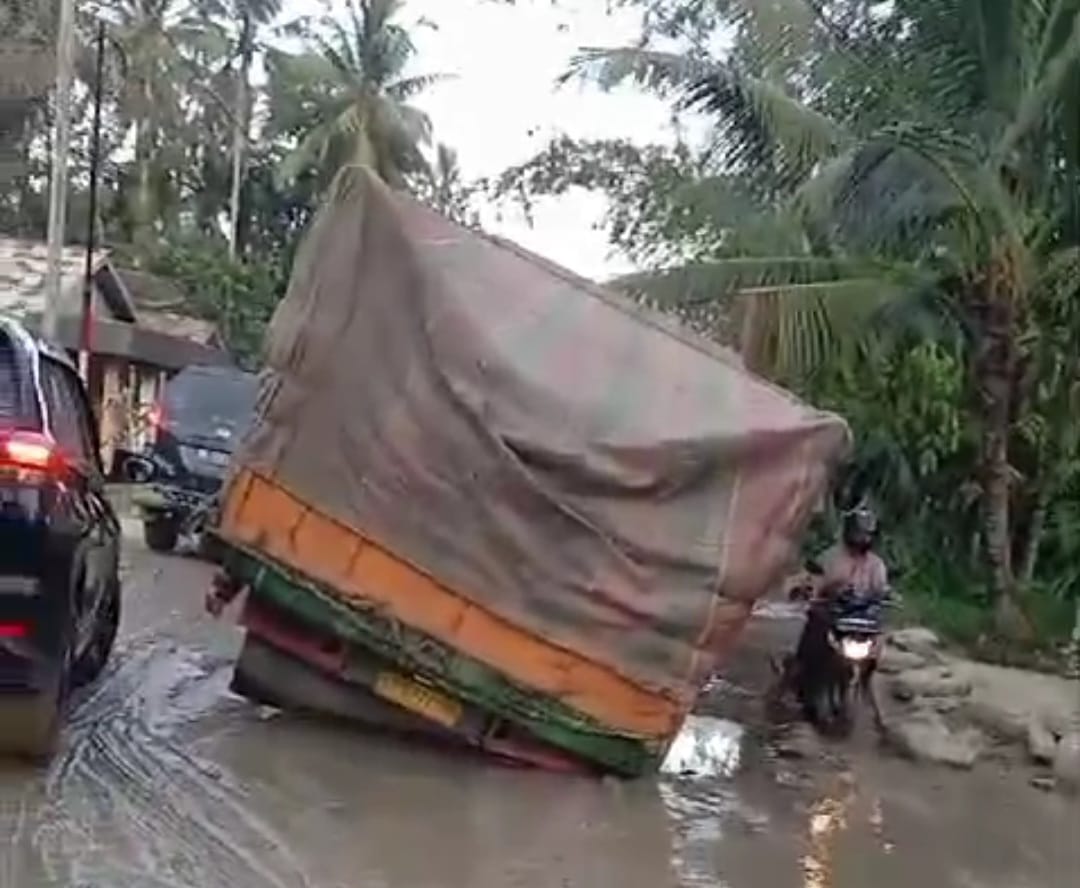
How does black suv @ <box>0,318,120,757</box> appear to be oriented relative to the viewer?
away from the camera

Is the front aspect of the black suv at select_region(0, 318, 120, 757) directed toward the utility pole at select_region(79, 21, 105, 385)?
yes

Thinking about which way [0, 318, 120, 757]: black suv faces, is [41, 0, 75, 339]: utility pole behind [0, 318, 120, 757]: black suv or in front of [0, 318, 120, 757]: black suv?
in front

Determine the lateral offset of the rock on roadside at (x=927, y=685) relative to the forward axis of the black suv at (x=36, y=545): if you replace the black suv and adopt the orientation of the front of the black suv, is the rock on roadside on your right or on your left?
on your right

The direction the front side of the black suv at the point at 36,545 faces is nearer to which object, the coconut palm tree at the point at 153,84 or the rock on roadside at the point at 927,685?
the coconut palm tree

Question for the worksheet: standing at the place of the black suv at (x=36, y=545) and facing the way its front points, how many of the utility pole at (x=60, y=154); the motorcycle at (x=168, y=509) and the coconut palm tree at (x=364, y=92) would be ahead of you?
3

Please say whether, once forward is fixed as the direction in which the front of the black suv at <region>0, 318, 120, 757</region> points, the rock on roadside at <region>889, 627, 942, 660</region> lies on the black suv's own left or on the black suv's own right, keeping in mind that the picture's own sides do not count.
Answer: on the black suv's own right

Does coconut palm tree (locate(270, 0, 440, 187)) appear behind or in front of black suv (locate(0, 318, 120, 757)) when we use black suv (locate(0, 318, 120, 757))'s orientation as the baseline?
in front
